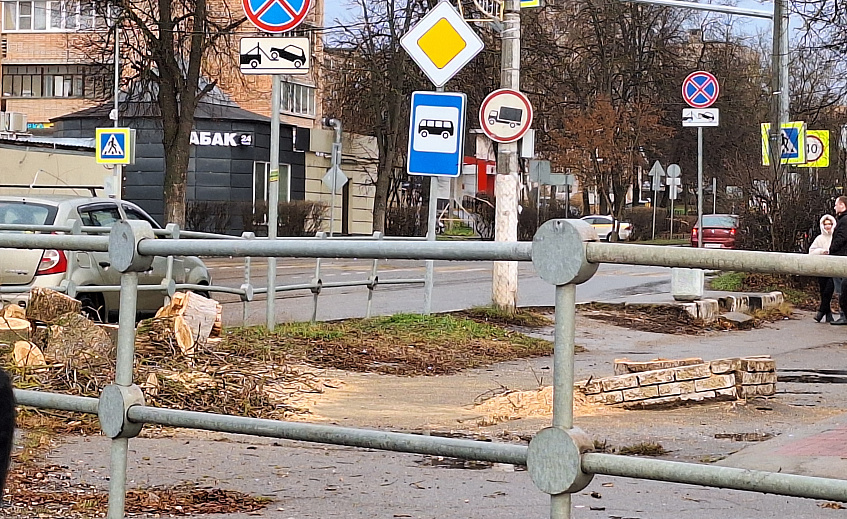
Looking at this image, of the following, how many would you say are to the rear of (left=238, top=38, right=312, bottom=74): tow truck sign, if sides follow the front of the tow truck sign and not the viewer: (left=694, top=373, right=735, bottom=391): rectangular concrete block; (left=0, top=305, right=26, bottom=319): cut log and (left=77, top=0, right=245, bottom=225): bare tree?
1

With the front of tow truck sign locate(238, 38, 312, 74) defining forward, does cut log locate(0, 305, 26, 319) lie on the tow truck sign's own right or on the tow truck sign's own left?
on the tow truck sign's own right

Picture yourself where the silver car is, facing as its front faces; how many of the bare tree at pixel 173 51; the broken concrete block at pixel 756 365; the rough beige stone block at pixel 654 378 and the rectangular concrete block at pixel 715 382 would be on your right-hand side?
3

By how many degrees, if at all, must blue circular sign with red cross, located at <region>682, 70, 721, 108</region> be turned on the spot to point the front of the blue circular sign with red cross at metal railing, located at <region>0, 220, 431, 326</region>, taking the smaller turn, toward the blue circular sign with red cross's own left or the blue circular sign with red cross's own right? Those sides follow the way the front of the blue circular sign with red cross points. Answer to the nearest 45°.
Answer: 0° — it already faces it

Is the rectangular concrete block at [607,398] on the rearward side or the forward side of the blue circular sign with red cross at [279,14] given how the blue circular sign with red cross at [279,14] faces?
on the forward side

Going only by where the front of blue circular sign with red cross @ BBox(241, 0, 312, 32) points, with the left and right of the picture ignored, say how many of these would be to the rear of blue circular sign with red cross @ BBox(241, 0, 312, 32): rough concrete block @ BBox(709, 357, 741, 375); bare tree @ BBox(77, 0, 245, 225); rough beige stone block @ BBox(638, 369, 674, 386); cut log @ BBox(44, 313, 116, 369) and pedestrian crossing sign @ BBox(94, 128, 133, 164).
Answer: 2

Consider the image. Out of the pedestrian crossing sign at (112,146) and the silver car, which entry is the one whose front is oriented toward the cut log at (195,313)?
the pedestrian crossing sign

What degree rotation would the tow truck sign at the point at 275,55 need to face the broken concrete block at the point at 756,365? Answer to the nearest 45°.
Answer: approximately 45° to its left

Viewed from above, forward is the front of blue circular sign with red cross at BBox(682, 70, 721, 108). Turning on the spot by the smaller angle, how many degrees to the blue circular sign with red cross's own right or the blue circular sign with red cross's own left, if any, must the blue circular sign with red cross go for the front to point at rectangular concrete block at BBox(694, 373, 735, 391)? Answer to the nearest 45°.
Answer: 0° — it already faces it

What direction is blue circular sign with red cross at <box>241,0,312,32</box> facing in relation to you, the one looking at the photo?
facing the viewer

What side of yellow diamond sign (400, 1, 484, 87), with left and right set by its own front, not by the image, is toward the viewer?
front

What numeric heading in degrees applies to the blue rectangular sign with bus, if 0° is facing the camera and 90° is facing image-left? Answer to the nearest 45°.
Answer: approximately 0°
